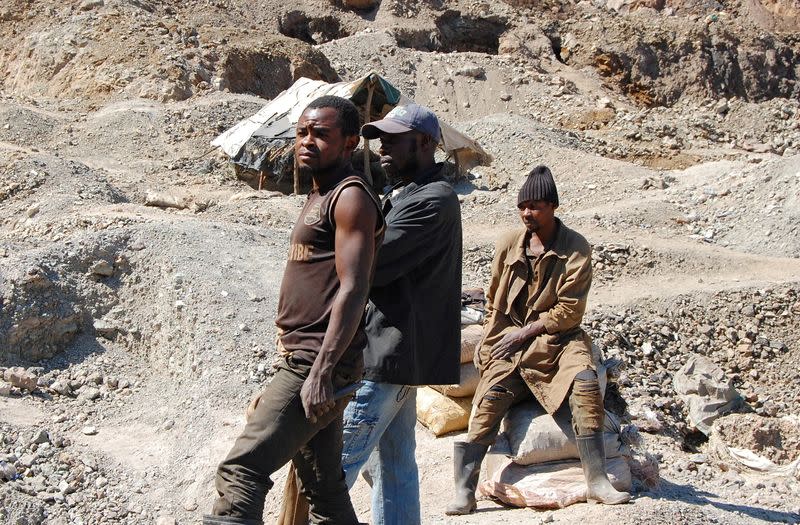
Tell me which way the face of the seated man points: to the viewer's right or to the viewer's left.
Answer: to the viewer's left

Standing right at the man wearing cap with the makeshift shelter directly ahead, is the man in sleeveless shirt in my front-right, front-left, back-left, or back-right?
back-left

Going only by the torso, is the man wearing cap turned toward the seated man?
no

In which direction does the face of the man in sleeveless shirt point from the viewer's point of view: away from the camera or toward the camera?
toward the camera

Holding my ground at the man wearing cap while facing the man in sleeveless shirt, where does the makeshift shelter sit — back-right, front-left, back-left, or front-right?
back-right

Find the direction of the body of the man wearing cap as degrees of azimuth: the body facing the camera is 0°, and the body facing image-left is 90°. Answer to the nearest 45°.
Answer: approximately 90°

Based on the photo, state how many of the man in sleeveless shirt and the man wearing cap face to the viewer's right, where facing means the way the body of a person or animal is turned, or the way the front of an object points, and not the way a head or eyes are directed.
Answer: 0

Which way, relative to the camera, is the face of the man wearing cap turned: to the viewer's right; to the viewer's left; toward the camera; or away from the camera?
to the viewer's left

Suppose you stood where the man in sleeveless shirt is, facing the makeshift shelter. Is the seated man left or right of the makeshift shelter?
right

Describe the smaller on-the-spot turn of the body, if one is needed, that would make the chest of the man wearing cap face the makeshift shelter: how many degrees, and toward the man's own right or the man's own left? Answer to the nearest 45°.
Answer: approximately 90° to the man's own right
